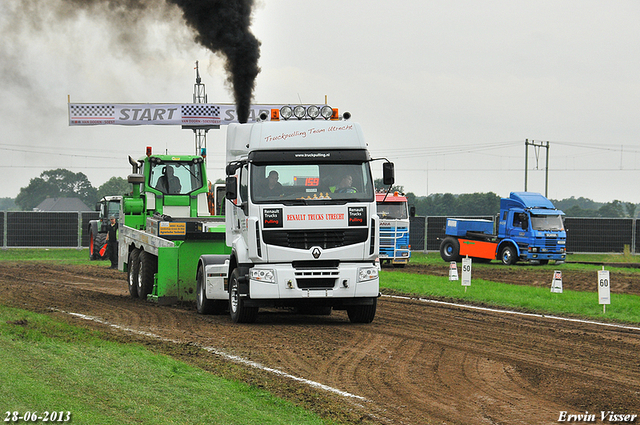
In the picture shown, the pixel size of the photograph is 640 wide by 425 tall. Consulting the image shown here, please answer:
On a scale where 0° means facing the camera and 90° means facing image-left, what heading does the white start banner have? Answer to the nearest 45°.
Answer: approximately 0°

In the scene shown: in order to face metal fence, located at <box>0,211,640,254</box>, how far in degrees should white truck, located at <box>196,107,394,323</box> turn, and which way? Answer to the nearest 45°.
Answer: approximately 180°

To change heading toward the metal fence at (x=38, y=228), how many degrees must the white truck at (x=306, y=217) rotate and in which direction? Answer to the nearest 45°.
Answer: approximately 135° to its right

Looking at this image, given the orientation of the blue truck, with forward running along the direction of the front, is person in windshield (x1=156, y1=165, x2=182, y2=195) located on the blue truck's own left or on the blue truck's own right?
on the blue truck's own right

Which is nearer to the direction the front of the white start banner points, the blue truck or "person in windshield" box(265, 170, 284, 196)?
the person in windshield

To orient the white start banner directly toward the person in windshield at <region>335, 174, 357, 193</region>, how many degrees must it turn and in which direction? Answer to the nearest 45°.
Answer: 0° — it already faces them

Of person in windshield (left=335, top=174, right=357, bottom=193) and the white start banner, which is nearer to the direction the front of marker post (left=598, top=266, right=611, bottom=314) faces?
the person in windshield

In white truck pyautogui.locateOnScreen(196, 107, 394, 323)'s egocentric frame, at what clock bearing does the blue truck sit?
The blue truck is roughly at 7 o'clock from the white truck.

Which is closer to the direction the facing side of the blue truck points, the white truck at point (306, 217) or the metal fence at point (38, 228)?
the white truck
